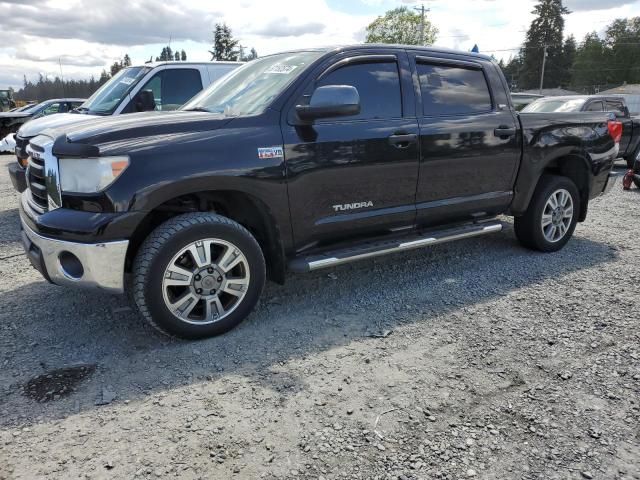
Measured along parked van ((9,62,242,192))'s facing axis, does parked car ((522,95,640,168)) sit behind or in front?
behind

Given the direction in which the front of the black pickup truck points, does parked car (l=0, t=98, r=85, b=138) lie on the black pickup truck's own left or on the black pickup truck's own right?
on the black pickup truck's own right

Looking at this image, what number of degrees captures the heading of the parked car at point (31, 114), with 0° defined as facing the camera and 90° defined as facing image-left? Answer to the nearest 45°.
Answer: approximately 45°

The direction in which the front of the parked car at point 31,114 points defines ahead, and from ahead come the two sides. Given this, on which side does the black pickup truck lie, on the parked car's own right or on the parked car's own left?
on the parked car's own left

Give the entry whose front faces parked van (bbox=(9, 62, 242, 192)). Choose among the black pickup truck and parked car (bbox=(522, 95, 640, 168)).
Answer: parked car (bbox=(522, 95, 640, 168))
